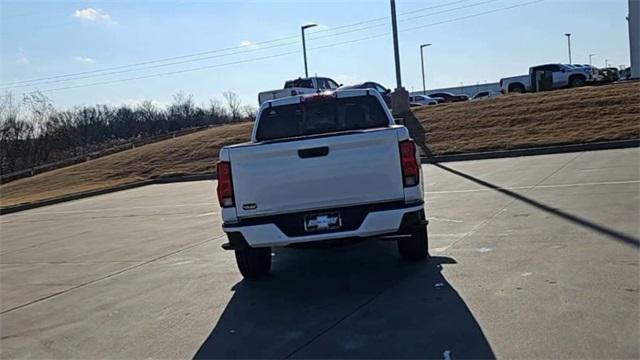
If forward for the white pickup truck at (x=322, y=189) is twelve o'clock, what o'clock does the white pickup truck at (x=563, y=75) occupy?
the white pickup truck at (x=563, y=75) is roughly at 1 o'clock from the white pickup truck at (x=322, y=189).

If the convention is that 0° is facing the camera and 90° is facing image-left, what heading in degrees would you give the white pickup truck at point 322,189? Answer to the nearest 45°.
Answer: approximately 180°

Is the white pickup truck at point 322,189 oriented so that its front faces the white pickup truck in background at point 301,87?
yes
